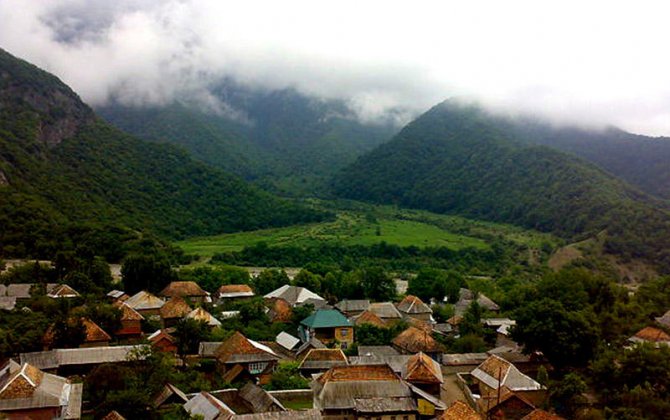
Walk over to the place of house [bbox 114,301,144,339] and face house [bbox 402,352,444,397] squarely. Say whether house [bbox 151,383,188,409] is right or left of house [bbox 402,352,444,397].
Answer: right

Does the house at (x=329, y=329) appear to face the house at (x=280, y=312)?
no

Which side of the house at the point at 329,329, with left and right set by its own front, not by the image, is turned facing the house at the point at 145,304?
right

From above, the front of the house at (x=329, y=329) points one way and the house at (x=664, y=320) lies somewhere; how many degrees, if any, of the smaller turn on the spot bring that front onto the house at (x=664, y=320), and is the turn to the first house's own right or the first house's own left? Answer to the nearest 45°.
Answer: approximately 90° to the first house's own left

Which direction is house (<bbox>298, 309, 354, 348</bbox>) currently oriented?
toward the camera

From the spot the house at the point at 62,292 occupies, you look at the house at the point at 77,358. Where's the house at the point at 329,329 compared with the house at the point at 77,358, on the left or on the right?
left

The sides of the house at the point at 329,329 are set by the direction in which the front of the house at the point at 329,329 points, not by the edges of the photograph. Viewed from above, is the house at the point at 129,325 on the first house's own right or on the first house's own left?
on the first house's own right

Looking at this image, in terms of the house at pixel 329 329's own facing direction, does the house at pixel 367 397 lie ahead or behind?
ahead

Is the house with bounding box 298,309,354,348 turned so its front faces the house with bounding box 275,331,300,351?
no

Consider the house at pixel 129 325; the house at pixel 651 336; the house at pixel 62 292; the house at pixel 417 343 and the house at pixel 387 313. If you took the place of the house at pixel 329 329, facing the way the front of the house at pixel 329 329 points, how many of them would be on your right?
2

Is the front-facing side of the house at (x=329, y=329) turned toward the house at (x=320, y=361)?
yes

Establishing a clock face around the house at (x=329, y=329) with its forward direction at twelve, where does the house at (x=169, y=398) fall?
the house at (x=169, y=398) is roughly at 1 o'clock from the house at (x=329, y=329).

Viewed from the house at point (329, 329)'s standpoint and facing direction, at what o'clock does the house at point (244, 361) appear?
the house at point (244, 361) is roughly at 1 o'clock from the house at point (329, 329).

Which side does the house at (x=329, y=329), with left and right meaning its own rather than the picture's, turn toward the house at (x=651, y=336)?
left

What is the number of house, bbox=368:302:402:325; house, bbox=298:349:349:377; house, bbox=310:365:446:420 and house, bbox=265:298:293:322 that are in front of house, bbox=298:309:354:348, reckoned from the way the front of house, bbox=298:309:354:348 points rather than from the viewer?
2

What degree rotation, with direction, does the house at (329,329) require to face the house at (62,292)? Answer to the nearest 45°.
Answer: approximately 90° to its right

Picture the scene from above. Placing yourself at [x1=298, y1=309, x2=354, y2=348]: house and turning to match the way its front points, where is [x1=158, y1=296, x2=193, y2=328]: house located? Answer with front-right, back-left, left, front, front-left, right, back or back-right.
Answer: right
